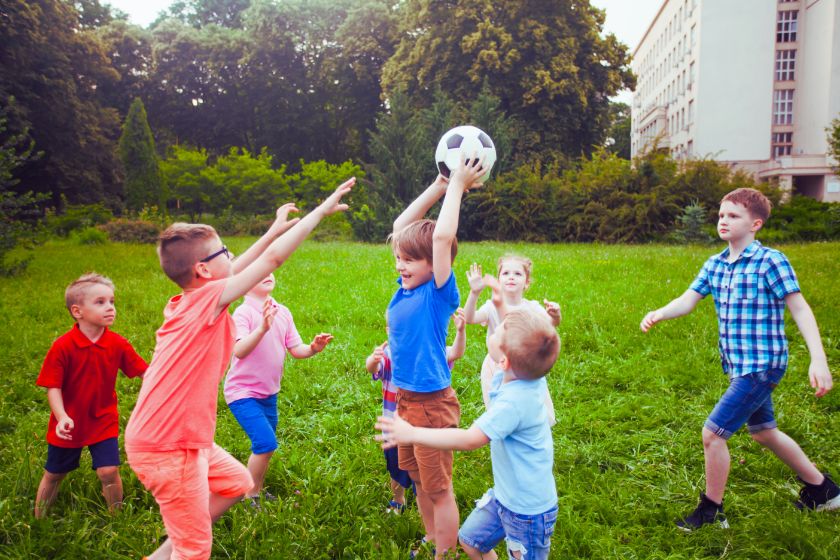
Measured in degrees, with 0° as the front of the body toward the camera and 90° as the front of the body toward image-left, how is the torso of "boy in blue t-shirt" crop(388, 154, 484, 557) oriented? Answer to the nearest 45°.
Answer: approximately 45°

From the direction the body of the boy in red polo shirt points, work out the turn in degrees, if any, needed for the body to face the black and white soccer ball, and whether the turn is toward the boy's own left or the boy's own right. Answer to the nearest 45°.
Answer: approximately 45° to the boy's own left

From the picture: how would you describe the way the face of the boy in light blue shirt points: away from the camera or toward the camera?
away from the camera

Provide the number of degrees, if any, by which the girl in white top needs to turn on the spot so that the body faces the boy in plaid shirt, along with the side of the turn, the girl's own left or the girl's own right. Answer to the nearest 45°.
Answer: approximately 90° to the girl's own left

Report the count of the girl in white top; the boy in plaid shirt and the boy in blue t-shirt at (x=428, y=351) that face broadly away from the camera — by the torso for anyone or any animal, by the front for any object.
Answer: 0

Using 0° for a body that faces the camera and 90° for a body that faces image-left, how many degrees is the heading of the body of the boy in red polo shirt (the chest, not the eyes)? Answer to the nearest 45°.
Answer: approximately 315°

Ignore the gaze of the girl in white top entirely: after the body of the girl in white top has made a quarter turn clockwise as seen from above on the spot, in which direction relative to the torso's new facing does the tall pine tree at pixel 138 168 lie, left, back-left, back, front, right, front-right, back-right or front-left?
front-right

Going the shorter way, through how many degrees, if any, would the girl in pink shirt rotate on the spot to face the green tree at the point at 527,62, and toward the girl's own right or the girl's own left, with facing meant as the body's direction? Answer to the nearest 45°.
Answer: approximately 90° to the girl's own left

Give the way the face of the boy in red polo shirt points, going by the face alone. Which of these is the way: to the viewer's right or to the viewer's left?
to the viewer's right

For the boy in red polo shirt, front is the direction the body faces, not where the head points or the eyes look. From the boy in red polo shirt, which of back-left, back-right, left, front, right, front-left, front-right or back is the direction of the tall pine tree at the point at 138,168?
back-left

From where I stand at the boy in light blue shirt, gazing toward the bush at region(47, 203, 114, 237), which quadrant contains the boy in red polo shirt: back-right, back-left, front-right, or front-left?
front-left

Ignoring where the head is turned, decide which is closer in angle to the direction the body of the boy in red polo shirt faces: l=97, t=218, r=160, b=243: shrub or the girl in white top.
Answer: the girl in white top

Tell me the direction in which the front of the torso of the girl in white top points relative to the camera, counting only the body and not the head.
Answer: toward the camera

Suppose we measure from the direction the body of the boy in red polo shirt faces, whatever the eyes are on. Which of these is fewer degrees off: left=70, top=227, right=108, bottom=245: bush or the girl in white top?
the girl in white top

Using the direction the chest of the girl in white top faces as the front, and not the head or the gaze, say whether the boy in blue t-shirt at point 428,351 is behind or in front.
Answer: in front

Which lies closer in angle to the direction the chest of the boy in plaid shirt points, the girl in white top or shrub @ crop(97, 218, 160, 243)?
the girl in white top
